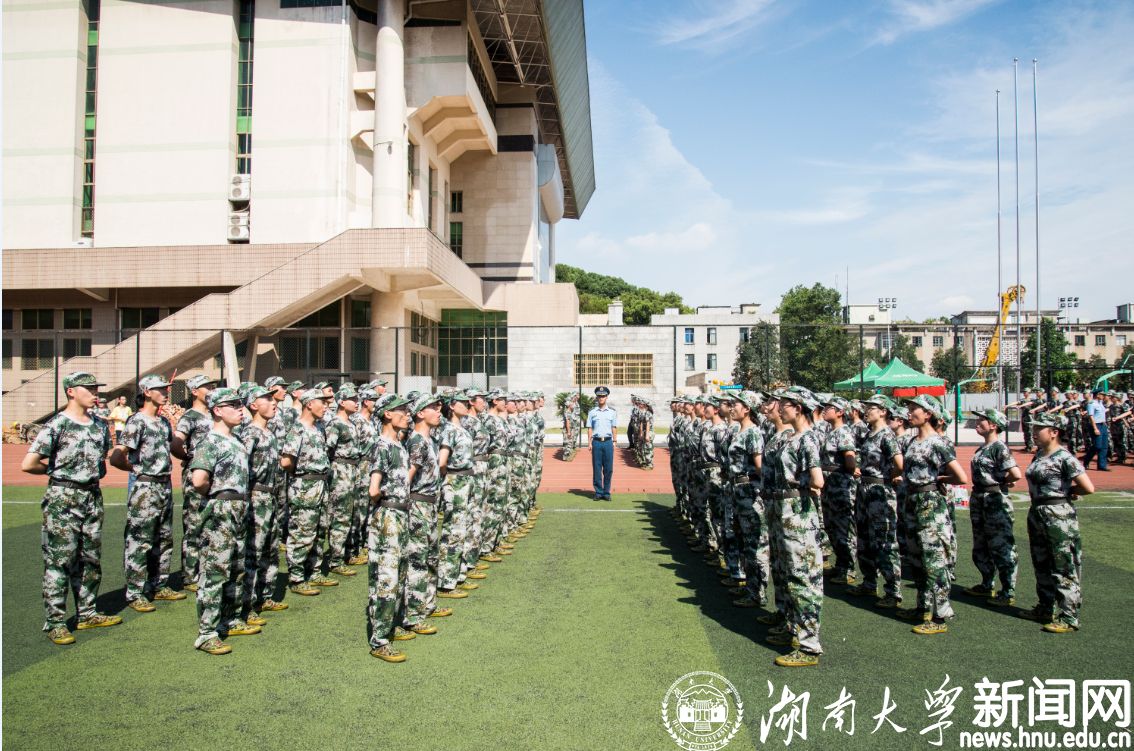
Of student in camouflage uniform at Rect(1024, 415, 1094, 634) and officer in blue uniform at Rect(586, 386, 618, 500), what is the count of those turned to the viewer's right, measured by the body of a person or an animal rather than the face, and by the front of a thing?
0

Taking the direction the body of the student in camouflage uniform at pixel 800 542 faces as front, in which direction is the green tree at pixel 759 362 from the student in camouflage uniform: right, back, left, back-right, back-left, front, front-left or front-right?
right

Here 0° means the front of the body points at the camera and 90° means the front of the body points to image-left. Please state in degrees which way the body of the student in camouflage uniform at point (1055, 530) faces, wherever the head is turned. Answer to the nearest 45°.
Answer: approximately 45°

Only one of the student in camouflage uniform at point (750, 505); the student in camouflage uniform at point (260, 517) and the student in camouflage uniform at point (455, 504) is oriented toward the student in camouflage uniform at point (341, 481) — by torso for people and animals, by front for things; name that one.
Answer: the student in camouflage uniform at point (750, 505)

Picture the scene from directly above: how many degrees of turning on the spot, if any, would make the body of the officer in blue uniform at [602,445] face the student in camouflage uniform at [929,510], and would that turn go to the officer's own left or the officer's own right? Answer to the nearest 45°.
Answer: approximately 45° to the officer's own left

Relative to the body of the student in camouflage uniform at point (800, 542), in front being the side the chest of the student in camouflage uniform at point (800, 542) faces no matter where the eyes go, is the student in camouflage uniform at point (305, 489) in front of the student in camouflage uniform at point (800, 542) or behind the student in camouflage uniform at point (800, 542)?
in front

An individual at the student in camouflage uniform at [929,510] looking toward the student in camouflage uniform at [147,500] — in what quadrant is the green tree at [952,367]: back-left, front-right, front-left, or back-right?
back-right

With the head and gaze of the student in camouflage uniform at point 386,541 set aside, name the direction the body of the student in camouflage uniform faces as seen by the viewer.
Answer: to the viewer's right

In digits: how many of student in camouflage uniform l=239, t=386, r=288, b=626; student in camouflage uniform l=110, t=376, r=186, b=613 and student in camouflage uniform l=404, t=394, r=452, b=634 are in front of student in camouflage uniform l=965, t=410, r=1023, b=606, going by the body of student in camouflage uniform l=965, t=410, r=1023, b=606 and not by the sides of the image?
3

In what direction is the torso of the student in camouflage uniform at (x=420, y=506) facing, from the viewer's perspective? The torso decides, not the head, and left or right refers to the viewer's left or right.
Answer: facing to the right of the viewer

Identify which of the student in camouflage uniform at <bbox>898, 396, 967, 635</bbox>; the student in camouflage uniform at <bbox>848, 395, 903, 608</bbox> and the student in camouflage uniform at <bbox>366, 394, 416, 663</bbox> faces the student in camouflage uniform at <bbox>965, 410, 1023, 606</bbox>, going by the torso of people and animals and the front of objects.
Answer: the student in camouflage uniform at <bbox>366, 394, 416, 663</bbox>

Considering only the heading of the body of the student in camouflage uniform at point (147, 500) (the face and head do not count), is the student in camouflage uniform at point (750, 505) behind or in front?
in front

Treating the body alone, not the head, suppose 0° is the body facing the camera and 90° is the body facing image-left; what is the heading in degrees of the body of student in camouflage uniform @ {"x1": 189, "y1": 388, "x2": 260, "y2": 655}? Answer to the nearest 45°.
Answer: approximately 315°

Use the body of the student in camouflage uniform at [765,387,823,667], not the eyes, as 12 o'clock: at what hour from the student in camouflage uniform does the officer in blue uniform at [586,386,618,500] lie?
The officer in blue uniform is roughly at 2 o'clock from the student in camouflage uniform.

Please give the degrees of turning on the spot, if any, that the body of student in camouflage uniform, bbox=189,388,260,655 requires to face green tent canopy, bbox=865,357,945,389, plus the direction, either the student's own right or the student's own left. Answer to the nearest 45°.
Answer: approximately 90° to the student's own left

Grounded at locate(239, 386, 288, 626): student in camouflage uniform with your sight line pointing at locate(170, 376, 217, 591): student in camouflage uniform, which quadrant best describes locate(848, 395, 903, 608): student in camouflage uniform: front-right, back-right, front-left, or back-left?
back-right

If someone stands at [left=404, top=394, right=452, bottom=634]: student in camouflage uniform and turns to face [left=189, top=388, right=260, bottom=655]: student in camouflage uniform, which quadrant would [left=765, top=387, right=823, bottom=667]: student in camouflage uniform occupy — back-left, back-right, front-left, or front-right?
back-left

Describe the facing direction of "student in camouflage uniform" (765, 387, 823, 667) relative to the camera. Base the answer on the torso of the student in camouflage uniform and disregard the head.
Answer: to the viewer's left

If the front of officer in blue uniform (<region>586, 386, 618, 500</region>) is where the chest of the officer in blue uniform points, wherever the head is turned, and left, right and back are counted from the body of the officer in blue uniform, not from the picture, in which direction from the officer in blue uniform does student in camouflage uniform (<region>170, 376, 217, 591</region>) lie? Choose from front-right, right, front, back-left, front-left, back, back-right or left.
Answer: front-right
